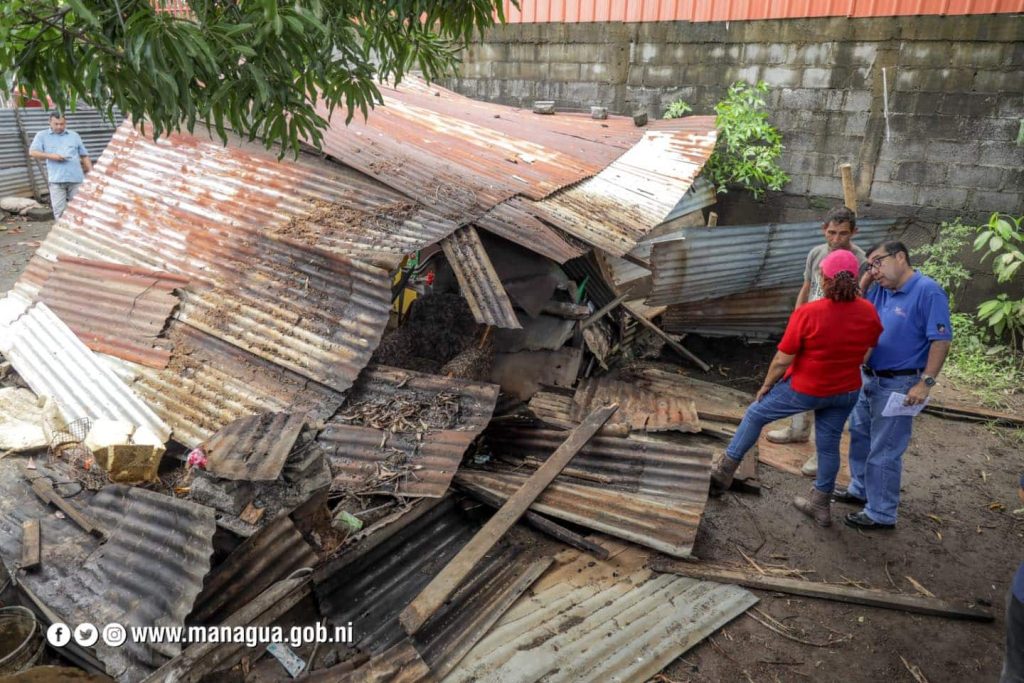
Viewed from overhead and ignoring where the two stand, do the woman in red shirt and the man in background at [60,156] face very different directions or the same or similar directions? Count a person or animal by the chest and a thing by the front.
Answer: very different directions

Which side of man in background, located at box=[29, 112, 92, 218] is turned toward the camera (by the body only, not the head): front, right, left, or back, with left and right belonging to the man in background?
front

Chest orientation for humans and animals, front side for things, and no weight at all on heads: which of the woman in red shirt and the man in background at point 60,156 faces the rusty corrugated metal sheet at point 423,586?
the man in background

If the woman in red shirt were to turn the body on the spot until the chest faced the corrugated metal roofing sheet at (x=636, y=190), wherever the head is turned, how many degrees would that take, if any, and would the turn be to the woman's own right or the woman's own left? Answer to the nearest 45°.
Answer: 0° — they already face it

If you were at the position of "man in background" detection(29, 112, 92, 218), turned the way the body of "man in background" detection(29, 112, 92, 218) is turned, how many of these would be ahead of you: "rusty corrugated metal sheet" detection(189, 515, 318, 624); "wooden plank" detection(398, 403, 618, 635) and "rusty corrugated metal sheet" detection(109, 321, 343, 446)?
3

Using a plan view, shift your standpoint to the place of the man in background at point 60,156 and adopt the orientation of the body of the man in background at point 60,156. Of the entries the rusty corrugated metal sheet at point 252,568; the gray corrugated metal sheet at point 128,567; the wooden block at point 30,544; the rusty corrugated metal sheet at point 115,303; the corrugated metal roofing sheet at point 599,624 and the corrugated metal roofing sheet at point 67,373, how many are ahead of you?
6

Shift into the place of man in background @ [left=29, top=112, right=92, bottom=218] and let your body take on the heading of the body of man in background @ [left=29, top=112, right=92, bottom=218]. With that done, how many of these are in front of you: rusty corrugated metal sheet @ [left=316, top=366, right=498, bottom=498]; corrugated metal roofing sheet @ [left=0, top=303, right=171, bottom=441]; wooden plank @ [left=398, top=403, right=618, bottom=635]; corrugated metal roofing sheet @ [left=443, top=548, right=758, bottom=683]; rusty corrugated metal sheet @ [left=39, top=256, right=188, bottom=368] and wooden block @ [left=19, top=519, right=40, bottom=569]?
6

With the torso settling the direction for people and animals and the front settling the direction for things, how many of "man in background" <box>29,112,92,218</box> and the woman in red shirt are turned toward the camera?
1

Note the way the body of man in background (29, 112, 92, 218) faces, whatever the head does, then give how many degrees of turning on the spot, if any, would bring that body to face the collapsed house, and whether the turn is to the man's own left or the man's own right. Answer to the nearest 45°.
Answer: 0° — they already face it

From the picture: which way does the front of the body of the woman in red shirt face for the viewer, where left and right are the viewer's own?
facing away from the viewer and to the left of the viewer

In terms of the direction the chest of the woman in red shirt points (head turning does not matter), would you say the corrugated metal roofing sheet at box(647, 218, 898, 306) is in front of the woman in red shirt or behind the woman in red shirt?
in front

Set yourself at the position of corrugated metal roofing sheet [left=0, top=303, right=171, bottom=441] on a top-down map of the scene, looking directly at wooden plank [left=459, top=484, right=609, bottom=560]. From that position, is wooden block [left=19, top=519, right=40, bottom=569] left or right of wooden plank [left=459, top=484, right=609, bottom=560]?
right

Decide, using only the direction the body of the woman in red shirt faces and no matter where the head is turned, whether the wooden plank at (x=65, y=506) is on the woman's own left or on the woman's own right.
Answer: on the woman's own left

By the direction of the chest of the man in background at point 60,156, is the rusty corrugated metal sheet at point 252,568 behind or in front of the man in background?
in front

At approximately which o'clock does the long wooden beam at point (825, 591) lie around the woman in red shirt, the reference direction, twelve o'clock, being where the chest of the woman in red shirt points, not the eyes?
The long wooden beam is roughly at 7 o'clock from the woman in red shirt.

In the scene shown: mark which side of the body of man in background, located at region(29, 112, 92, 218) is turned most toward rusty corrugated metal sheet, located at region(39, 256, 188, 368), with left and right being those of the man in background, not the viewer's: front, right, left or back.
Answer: front
